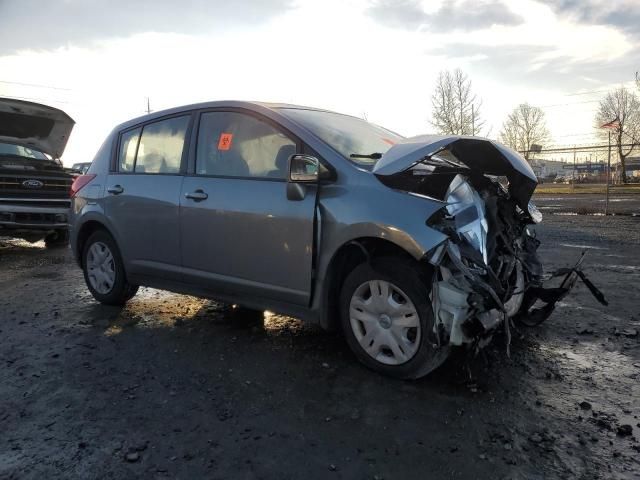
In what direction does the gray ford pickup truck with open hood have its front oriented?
toward the camera

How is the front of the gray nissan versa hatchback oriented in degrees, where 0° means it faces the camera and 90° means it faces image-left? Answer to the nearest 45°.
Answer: approximately 315°

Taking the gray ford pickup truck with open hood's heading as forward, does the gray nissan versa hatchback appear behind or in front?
in front

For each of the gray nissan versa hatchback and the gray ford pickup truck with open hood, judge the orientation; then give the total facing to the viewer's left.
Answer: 0

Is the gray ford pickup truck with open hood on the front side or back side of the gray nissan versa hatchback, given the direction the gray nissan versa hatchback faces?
on the back side
